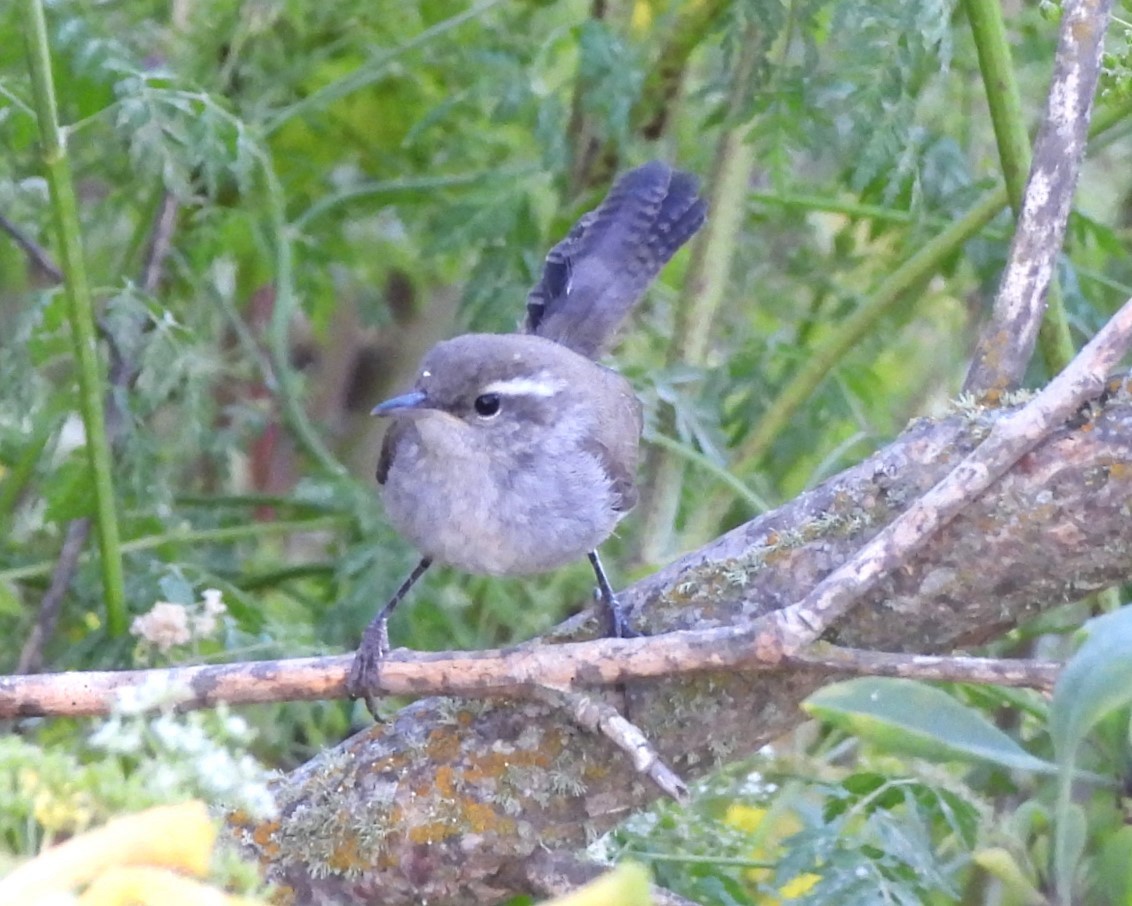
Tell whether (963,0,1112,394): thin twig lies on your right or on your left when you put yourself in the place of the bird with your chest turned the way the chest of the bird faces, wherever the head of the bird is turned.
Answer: on your left

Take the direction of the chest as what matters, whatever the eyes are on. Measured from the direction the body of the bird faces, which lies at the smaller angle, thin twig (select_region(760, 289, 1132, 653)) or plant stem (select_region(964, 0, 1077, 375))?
the thin twig

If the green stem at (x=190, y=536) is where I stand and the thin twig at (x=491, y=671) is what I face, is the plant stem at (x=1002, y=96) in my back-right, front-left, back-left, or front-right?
front-left

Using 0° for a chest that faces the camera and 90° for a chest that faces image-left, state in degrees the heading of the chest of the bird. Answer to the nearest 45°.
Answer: approximately 45°

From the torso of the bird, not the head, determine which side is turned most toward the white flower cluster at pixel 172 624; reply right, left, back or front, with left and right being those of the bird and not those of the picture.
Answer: right

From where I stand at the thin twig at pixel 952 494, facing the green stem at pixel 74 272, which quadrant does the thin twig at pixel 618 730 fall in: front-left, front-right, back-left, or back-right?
front-left

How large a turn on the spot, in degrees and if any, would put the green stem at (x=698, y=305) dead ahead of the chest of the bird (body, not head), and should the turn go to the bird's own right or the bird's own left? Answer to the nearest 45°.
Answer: approximately 180°

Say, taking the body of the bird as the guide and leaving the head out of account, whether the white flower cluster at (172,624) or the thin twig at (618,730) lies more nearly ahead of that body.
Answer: the white flower cluster

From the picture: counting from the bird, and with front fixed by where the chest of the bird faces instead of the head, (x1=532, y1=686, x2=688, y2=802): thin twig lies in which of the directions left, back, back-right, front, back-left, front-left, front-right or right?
front-left
